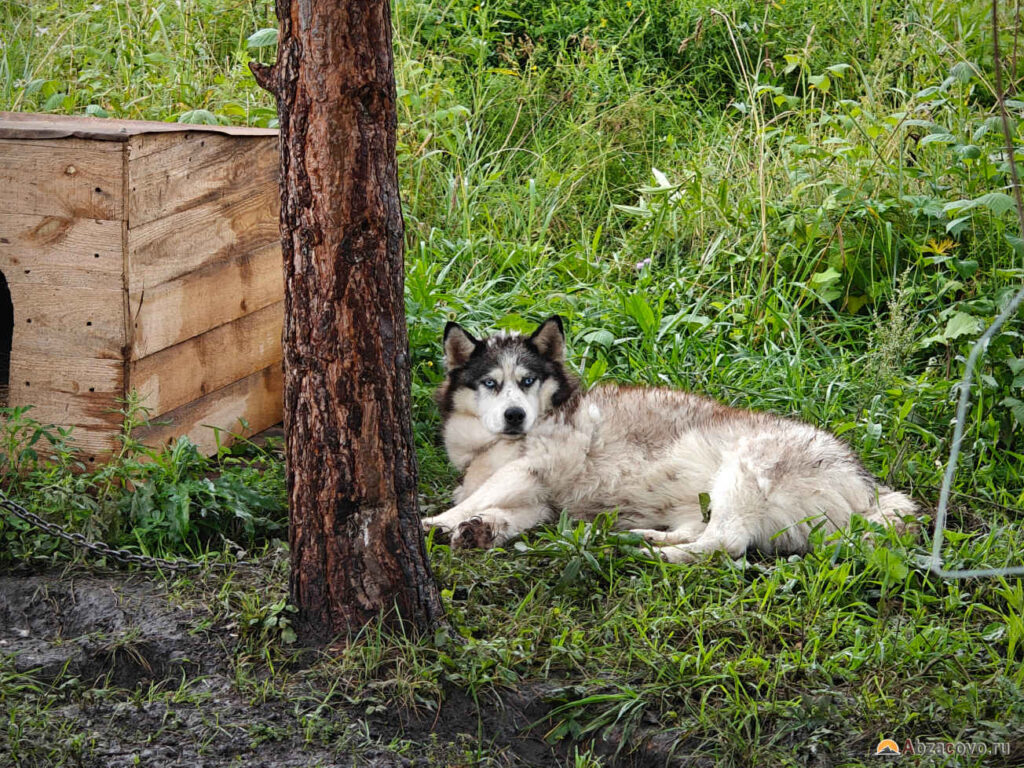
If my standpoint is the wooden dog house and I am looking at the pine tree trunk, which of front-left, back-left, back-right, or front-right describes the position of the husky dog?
front-left

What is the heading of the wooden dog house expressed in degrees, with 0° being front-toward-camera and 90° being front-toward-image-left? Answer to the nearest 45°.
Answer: approximately 45°

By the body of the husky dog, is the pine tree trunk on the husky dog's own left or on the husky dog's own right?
on the husky dog's own left

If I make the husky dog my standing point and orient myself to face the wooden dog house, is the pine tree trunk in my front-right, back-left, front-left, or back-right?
front-left

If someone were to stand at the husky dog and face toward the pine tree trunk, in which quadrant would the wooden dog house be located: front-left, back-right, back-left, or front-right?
front-right

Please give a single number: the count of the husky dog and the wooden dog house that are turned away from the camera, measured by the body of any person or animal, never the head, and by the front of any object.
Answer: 0

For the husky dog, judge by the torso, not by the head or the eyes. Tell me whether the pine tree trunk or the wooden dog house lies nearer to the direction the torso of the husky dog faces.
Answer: the wooden dog house

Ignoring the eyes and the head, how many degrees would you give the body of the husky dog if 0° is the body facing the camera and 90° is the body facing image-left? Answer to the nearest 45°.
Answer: approximately 90°

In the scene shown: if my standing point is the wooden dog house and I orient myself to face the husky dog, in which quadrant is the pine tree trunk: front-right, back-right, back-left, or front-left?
front-right

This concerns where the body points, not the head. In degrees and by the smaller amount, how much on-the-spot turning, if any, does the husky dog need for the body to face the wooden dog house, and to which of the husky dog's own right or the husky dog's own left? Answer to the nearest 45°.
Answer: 0° — it already faces it

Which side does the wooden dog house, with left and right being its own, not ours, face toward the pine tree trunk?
left
